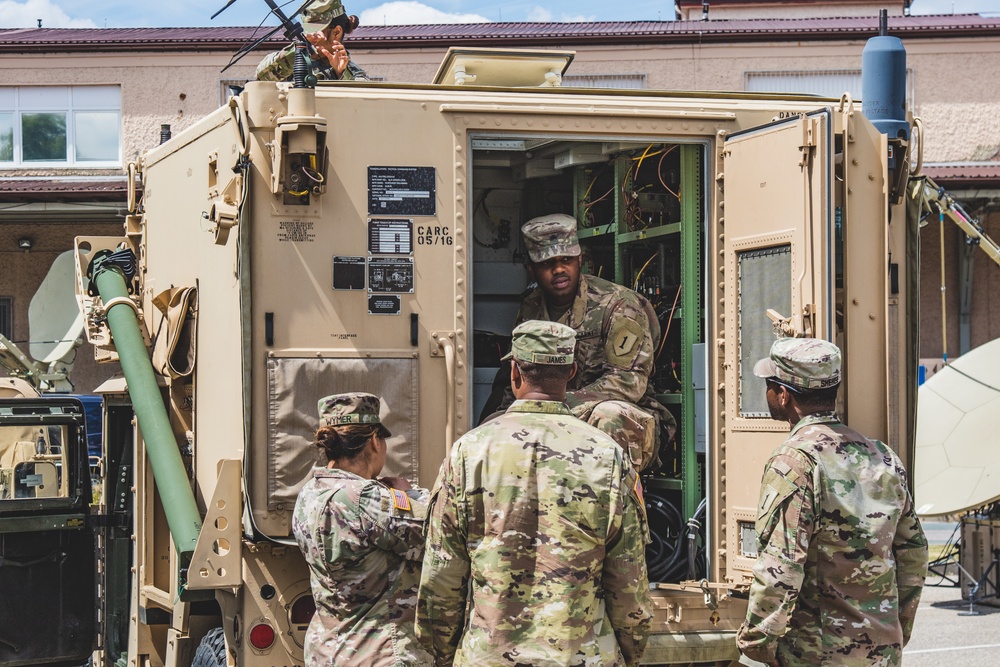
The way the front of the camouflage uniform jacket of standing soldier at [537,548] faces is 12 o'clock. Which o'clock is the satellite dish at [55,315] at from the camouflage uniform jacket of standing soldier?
The satellite dish is roughly at 11 o'clock from the camouflage uniform jacket of standing soldier.

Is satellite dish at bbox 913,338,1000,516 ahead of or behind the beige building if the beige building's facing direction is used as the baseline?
ahead

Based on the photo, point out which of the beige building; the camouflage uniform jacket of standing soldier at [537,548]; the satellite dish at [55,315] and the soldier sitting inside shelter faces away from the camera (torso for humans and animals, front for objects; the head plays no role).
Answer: the camouflage uniform jacket of standing soldier

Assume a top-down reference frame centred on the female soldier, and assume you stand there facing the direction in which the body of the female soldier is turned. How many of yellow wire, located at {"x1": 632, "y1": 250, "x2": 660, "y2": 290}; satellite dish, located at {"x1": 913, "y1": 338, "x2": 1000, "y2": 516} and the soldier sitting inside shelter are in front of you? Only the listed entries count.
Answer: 3

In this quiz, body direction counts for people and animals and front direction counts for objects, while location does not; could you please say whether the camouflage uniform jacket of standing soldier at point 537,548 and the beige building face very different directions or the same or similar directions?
very different directions

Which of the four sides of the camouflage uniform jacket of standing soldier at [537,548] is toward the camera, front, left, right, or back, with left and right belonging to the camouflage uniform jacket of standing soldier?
back

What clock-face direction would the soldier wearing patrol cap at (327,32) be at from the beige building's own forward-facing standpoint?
The soldier wearing patrol cap is roughly at 12 o'clock from the beige building.

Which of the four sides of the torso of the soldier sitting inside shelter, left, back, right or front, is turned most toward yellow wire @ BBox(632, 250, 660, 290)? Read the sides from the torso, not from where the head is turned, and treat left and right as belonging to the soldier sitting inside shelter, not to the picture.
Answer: back

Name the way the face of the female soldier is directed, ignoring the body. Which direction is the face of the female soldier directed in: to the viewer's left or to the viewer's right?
to the viewer's right

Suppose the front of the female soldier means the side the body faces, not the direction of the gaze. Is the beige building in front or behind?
in front

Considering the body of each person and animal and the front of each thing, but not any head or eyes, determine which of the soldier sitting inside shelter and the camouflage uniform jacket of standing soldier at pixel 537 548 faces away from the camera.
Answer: the camouflage uniform jacket of standing soldier

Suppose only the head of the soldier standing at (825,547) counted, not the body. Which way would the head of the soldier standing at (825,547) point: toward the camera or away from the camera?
away from the camera

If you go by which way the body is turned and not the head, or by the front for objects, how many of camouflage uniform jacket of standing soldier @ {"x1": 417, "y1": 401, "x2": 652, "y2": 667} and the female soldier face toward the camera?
0

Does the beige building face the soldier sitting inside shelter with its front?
yes

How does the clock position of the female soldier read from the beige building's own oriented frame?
The female soldier is roughly at 12 o'clock from the beige building.
